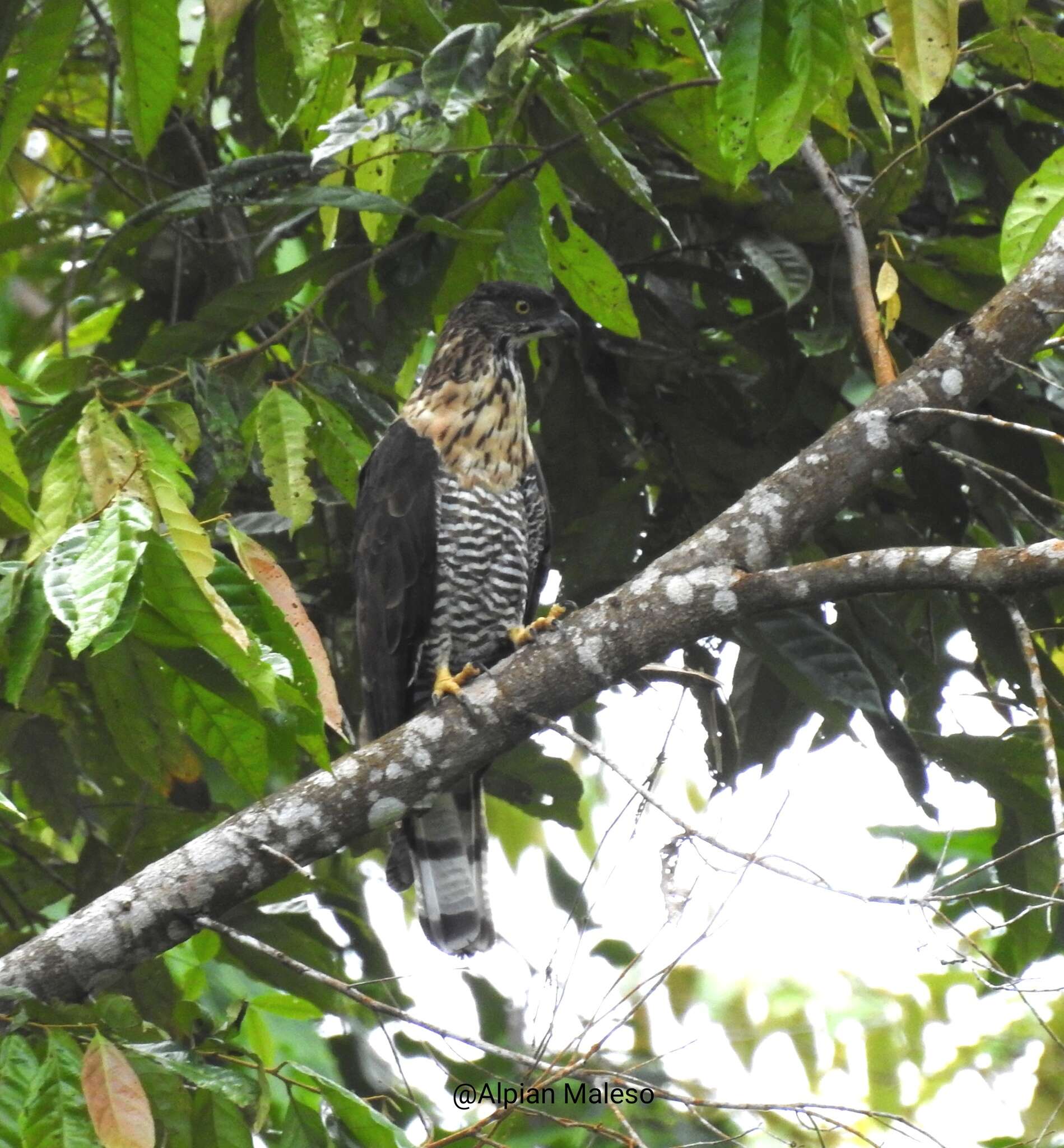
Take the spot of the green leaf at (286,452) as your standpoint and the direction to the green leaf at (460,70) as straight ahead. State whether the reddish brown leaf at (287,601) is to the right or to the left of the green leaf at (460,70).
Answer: right

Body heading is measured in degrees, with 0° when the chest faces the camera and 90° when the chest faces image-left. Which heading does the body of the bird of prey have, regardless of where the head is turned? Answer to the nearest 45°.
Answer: approximately 315°

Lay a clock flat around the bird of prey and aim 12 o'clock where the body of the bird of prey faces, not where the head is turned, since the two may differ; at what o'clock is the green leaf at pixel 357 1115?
The green leaf is roughly at 2 o'clock from the bird of prey.

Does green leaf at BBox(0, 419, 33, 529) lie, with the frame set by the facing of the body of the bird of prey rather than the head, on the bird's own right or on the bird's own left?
on the bird's own right

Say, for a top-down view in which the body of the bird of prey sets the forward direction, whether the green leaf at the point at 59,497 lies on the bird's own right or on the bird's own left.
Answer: on the bird's own right
